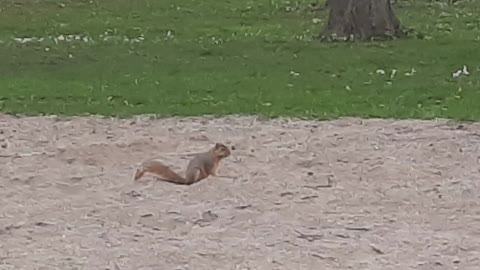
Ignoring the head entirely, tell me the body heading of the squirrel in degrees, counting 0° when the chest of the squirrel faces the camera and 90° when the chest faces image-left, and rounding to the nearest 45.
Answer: approximately 270°

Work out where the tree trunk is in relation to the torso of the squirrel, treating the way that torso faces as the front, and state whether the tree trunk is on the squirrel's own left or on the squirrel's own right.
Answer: on the squirrel's own left
